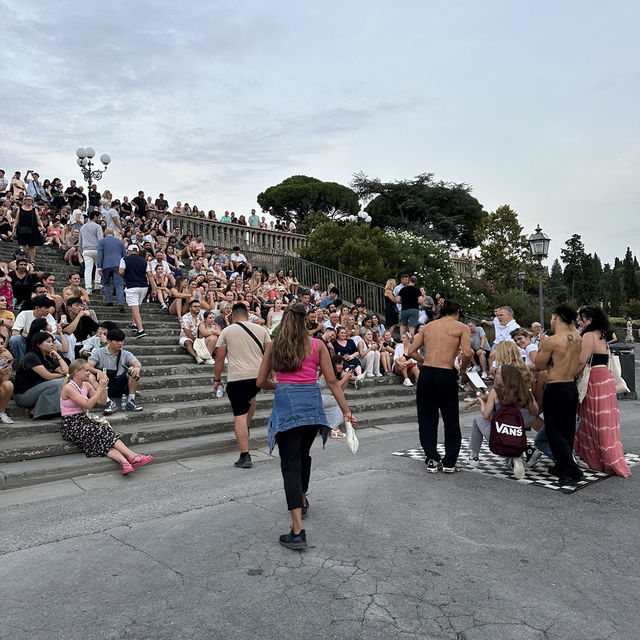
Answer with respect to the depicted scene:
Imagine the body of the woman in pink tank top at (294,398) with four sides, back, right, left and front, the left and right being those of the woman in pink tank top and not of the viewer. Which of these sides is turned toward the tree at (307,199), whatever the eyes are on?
front

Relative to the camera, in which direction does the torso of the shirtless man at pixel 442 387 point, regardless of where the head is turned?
away from the camera

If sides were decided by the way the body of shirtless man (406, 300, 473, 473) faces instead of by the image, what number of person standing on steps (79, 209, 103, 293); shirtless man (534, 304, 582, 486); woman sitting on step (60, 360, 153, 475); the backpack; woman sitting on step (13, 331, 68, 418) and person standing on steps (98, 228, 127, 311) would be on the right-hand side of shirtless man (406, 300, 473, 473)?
2

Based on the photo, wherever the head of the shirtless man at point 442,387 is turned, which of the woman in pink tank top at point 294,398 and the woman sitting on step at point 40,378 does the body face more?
the woman sitting on step

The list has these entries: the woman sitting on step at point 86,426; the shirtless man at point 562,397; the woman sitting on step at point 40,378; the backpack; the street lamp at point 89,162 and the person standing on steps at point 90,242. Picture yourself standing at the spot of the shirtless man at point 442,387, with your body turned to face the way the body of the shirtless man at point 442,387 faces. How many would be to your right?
2

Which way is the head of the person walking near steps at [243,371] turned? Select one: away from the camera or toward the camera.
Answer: away from the camera

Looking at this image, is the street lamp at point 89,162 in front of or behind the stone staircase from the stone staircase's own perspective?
behind

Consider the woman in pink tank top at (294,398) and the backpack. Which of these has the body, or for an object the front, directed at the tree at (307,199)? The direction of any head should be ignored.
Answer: the woman in pink tank top

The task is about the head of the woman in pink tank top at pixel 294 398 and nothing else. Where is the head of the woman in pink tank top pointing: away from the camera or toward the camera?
away from the camera

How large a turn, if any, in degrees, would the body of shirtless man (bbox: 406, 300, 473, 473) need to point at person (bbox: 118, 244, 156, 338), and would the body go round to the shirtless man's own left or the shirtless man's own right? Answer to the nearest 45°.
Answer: approximately 45° to the shirtless man's own left

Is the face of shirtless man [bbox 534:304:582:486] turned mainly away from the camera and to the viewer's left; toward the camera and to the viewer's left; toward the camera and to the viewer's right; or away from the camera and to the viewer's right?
away from the camera and to the viewer's left

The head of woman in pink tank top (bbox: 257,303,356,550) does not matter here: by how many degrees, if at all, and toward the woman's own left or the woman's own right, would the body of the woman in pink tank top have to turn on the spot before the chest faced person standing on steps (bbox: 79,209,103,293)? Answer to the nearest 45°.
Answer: approximately 45° to the woman's own left
